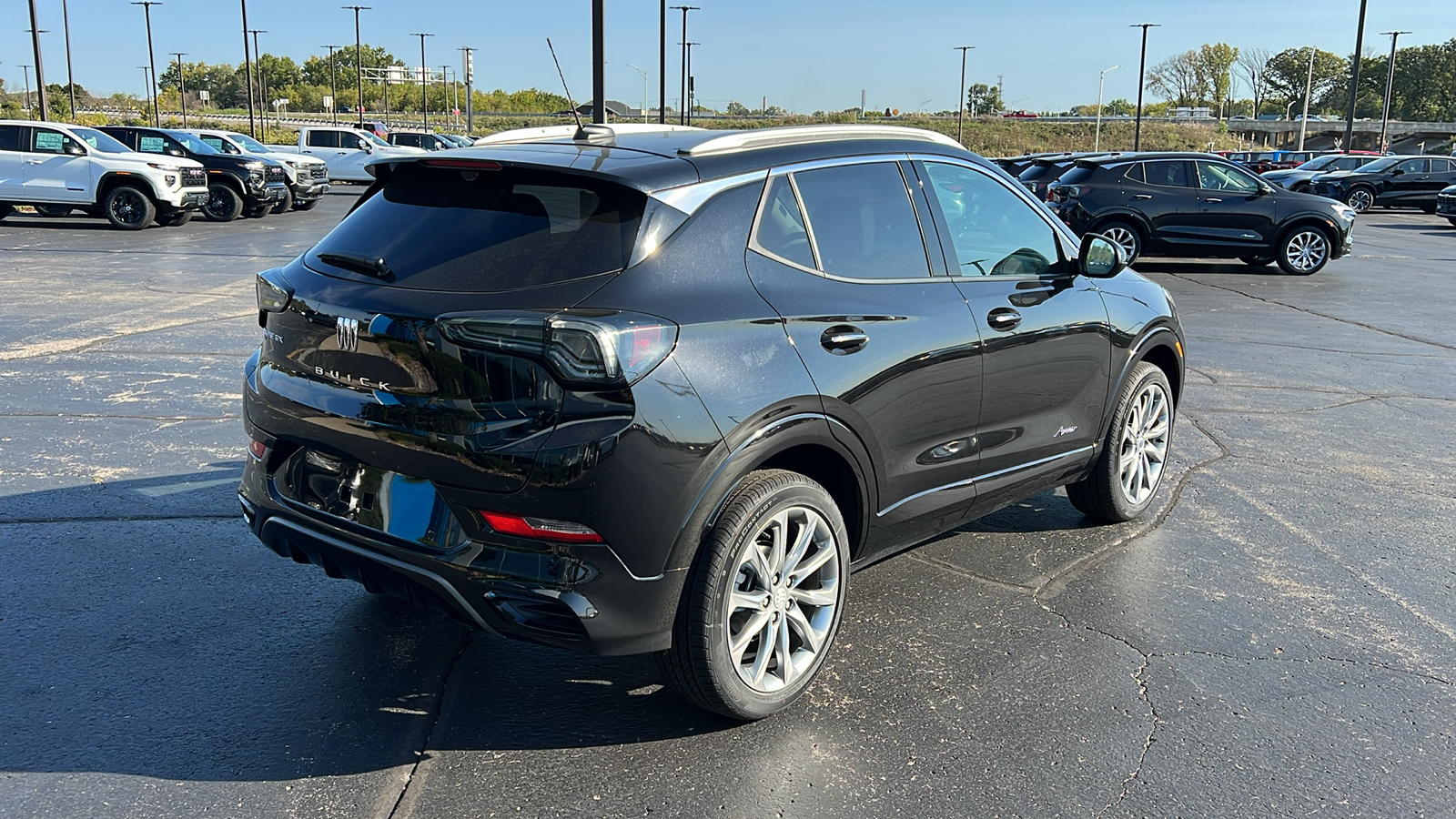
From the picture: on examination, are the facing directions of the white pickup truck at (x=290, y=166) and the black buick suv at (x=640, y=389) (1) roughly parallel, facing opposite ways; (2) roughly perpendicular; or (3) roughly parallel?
roughly perpendicular

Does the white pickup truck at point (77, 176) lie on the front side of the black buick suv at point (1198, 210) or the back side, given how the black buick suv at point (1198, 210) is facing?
on the back side

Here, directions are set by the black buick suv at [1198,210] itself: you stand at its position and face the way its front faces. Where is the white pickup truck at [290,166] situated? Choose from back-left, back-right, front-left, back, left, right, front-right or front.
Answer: back

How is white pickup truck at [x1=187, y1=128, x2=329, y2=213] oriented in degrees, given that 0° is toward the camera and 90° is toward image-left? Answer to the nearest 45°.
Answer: approximately 315°

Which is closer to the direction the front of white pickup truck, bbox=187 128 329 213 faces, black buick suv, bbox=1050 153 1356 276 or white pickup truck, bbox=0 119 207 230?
the black buick suv

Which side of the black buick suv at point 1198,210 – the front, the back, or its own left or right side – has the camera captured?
right

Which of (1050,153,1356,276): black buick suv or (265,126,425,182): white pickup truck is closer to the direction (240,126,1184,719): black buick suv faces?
the black buick suv

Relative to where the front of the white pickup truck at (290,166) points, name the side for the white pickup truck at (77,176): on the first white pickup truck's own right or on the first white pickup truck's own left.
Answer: on the first white pickup truck's own right

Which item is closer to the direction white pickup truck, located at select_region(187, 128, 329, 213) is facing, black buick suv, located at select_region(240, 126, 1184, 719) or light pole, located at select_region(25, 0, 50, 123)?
the black buick suv

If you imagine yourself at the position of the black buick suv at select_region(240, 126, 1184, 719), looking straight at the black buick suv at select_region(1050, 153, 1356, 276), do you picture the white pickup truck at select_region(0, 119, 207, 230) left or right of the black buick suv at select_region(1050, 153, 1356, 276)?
left
